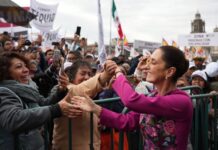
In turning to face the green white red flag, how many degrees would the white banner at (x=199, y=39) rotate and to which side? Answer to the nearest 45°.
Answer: approximately 45° to its right
